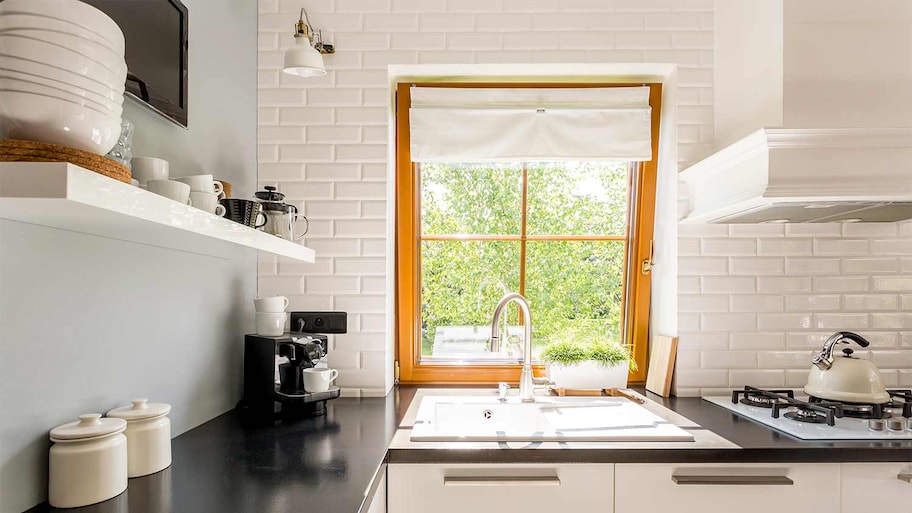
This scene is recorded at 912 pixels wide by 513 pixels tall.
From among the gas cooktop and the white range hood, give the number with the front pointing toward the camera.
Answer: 2

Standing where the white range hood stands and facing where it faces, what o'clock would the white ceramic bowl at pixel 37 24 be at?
The white ceramic bowl is roughly at 1 o'clock from the white range hood.

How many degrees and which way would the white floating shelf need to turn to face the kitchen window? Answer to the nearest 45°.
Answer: approximately 45° to its left

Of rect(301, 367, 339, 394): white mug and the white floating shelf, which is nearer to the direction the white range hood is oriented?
the white floating shelf

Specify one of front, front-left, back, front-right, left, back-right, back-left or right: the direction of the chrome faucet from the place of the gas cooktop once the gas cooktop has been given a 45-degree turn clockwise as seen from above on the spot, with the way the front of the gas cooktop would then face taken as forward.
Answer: front-right

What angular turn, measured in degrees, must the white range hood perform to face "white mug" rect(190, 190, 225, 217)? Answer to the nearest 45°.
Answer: approximately 45° to its right

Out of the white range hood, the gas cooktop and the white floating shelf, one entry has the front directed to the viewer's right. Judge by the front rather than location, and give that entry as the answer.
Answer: the white floating shelf

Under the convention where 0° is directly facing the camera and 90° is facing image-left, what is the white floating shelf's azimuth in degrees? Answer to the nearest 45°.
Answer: approximately 270°

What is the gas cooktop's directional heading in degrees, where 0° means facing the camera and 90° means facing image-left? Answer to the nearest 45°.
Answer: approximately 0°
